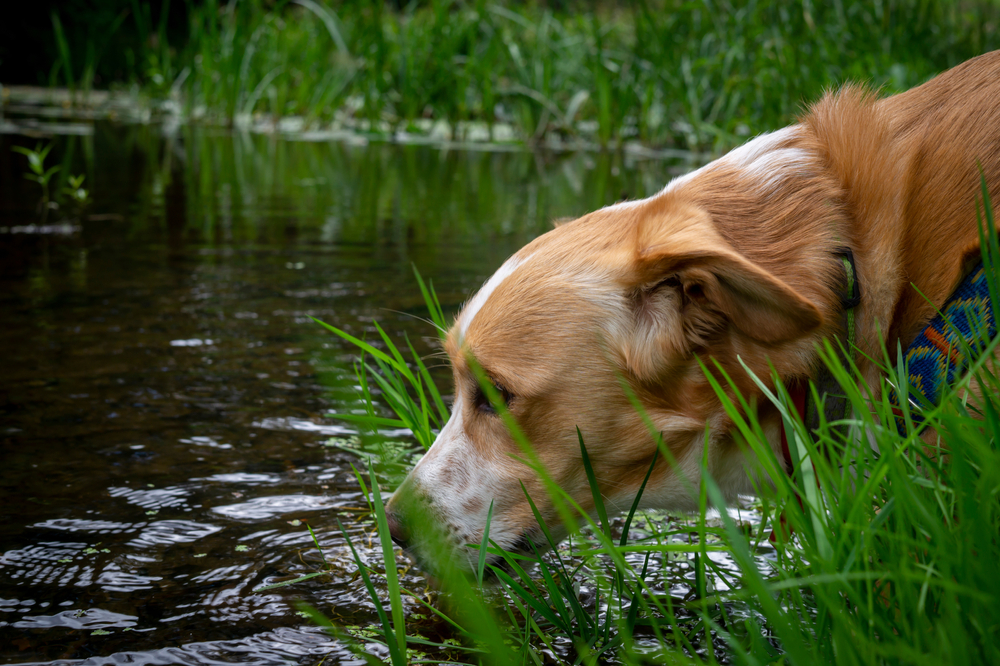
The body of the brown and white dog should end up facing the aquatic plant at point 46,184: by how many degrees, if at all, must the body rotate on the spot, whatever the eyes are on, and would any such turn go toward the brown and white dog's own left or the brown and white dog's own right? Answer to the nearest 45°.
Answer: approximately 45° to the brown and white dog's own right

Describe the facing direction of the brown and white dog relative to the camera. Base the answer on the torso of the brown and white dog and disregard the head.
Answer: to the viewer's left
